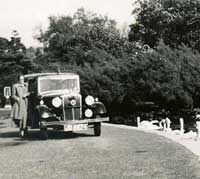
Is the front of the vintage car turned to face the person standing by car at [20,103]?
no
